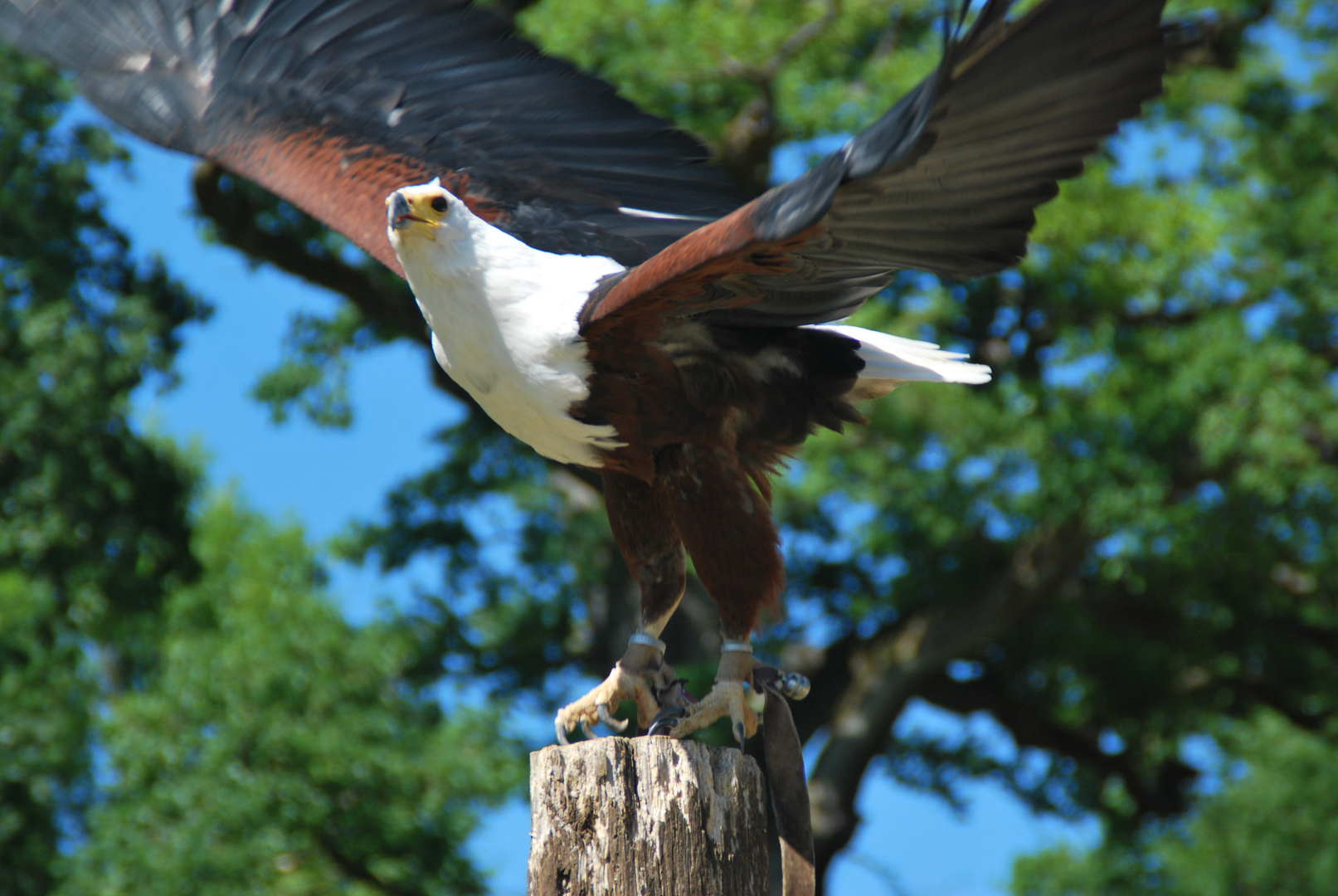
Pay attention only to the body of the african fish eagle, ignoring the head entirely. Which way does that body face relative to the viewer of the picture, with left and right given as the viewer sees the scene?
facing the viewer and to the left of the viewer
